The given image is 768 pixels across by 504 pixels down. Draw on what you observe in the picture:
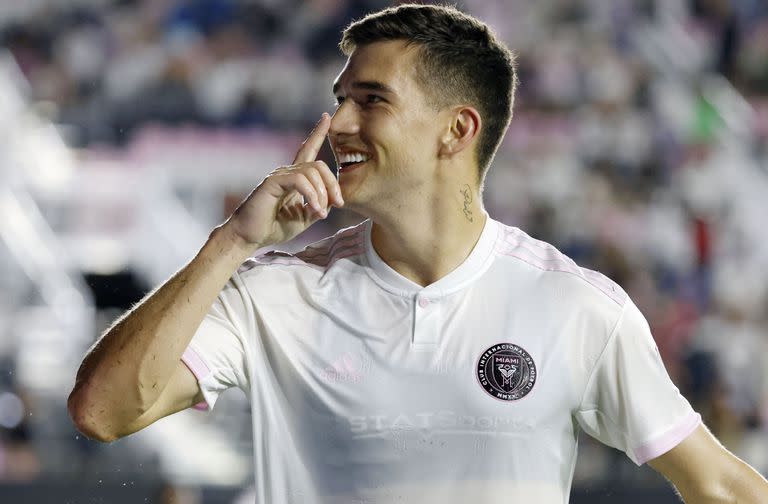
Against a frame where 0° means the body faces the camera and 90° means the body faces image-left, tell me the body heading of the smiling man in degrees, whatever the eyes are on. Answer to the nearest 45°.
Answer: approximately 0°

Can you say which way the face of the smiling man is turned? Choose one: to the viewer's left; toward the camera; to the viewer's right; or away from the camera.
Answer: to the viewer's left
